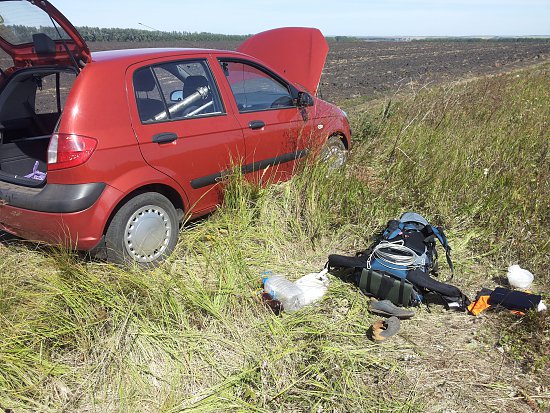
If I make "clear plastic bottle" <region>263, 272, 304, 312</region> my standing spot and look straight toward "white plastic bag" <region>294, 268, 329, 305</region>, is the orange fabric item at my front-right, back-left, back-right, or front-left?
front-right

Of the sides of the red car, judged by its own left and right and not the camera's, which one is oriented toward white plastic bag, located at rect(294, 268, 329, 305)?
right

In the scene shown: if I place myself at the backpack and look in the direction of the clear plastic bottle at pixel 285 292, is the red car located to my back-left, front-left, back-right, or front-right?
front-right

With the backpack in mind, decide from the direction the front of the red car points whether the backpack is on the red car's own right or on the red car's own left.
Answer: on the red car's own right

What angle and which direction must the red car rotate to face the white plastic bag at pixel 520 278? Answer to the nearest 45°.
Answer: approximately 45° to its right

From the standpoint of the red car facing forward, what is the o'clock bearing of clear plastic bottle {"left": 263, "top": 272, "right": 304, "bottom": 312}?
The clear plastic bottle is roughly at 3 o'clock from the red car.

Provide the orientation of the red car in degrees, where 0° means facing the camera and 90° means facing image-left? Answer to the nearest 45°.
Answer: approximately 225°

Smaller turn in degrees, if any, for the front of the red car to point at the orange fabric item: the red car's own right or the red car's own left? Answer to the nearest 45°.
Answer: approximately 90° to the red car's own right
